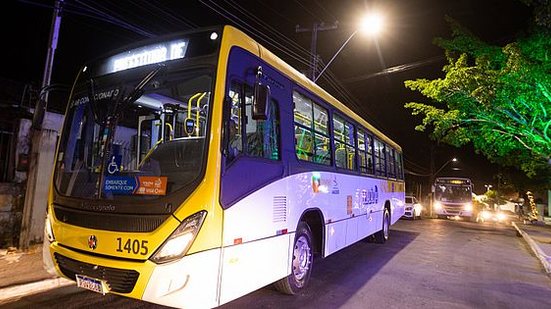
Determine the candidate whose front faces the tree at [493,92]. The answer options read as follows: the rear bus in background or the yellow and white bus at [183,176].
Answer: the rear bus in background

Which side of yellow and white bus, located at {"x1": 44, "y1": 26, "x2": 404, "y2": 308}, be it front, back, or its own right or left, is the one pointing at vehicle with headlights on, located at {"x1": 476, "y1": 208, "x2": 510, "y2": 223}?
back

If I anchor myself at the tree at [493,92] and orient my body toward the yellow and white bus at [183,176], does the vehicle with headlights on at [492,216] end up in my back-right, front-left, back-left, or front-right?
back-right

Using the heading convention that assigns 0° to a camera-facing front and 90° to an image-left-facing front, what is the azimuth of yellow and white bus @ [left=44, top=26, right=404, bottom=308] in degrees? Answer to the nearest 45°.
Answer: approximately 45°

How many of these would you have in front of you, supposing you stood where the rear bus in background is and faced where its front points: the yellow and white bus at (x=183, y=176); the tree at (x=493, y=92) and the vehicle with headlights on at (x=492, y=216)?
2

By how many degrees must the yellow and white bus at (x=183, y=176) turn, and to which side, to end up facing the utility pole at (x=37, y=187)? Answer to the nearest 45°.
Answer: approximately 90° to its right
